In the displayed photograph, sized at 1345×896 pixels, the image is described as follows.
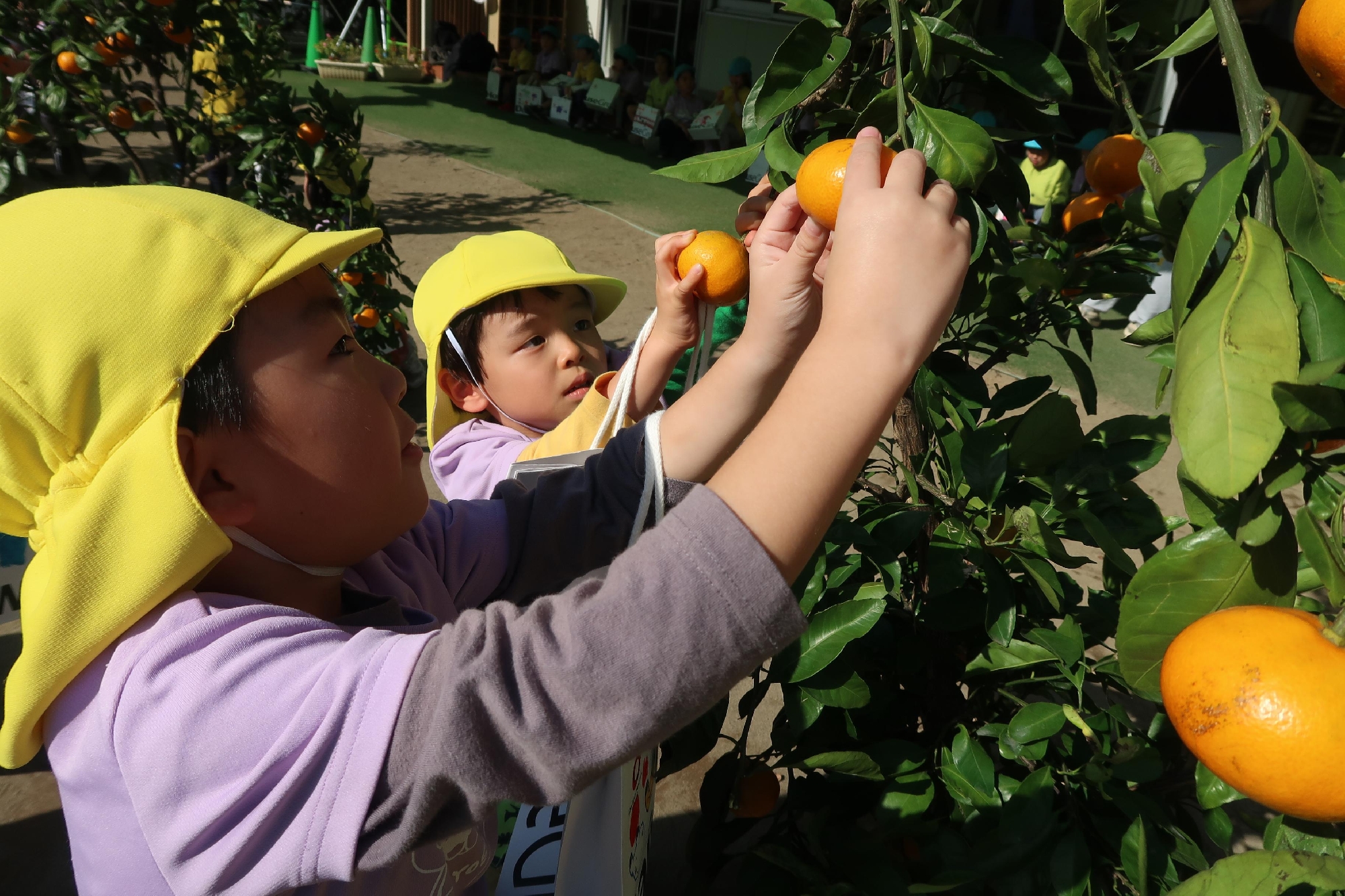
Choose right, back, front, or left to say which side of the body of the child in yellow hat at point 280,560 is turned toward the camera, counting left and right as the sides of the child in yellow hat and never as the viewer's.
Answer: right

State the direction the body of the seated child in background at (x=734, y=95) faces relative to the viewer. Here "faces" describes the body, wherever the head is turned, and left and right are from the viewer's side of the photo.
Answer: facing the viewer and to the left of the viewer

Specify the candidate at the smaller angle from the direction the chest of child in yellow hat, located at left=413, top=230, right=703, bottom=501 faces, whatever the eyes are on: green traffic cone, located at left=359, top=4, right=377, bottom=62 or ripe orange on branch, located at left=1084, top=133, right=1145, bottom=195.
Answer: the ripe orange on branch

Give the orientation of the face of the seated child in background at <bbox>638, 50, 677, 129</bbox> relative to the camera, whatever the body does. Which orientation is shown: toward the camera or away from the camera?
toward the camera

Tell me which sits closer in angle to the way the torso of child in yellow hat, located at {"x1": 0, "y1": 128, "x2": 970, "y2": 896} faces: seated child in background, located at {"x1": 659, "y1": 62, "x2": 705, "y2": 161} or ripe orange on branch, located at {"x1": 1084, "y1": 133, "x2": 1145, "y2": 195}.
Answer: the ripe orange on branch

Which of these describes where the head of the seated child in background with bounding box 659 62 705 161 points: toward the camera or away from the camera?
toward the camera

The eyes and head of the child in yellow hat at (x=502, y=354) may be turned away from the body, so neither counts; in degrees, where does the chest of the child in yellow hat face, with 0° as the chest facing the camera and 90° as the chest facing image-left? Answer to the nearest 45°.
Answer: approximately 315°

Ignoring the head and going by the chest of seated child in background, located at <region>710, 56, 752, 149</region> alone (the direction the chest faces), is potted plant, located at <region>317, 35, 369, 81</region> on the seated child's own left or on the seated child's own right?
on the seated child's own right

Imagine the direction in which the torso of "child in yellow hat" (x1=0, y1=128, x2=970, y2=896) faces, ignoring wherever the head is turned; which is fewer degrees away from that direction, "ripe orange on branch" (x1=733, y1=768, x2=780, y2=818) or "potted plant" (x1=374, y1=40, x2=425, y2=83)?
the ripe orange on branch

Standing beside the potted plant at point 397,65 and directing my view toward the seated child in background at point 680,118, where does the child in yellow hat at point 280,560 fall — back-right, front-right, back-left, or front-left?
front-right

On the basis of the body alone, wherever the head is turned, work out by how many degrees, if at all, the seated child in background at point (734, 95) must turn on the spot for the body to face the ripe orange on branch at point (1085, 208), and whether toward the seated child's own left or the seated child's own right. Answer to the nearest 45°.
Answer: approximately 45° to the seated child's own left

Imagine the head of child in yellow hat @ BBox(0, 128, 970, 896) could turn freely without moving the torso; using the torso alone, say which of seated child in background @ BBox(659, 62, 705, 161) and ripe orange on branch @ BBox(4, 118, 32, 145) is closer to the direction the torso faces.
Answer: the seated child in background

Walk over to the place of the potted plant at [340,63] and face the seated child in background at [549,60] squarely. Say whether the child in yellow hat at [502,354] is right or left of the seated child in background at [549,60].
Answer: right

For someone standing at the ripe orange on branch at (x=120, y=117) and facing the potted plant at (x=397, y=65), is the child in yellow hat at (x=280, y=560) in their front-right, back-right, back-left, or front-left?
back-right

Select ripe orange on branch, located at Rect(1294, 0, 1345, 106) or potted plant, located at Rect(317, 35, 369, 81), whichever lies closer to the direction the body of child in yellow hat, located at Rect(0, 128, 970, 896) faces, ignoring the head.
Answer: the ripe orange on branch

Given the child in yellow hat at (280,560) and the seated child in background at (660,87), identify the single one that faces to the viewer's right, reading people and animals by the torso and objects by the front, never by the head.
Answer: the child in yellow hat

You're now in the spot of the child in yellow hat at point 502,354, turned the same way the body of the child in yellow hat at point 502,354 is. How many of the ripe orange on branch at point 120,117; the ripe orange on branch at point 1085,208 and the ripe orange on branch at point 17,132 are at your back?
2

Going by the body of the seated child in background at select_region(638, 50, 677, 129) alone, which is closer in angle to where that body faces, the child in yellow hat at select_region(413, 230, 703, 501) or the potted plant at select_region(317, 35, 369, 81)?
the child in yellow hat

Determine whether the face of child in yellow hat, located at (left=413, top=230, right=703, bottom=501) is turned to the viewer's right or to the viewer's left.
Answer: to the viewer's right
